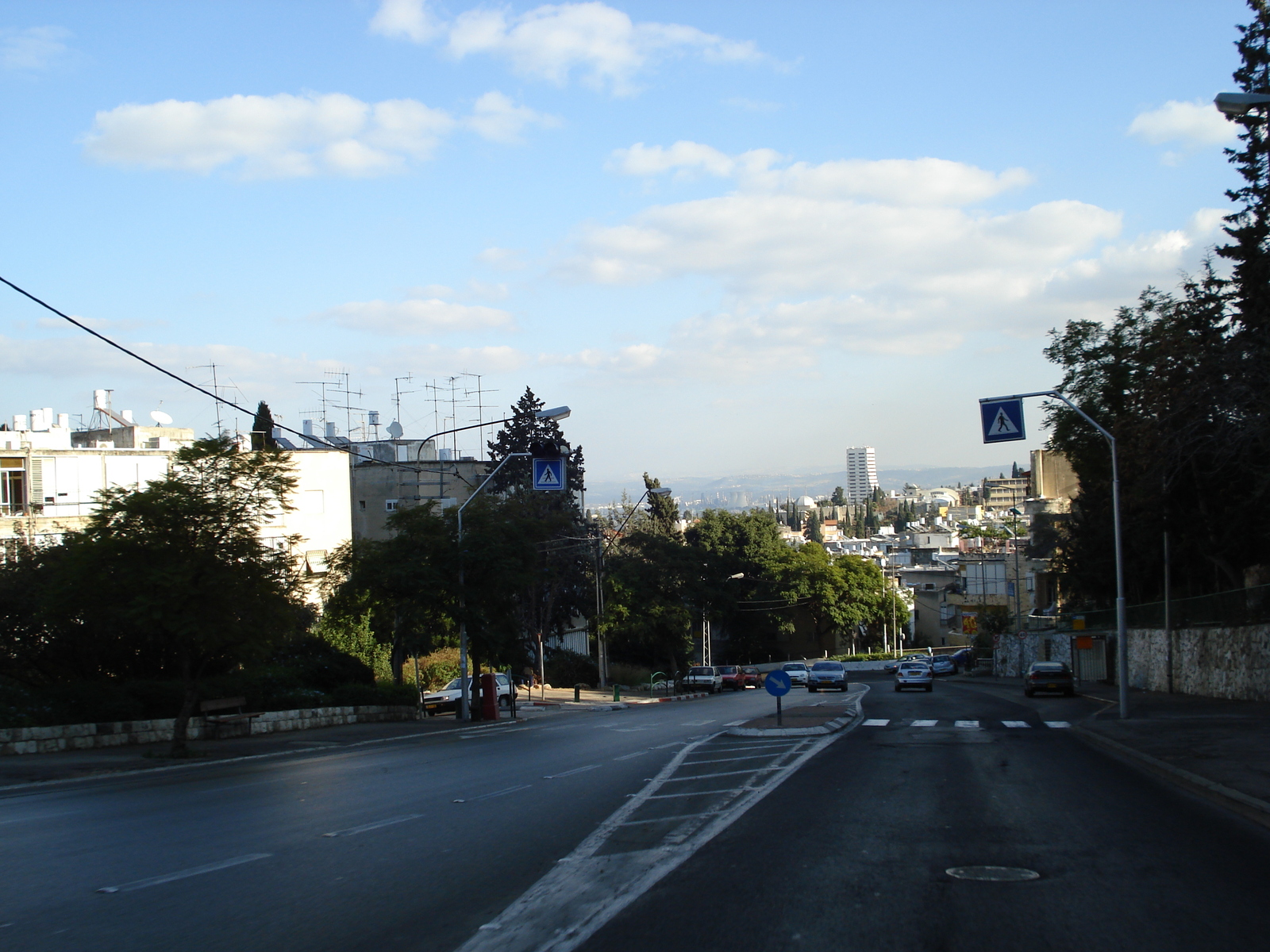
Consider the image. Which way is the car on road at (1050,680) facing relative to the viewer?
away from the camera

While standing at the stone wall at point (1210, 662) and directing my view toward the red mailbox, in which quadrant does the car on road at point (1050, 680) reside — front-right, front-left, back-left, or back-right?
front-right

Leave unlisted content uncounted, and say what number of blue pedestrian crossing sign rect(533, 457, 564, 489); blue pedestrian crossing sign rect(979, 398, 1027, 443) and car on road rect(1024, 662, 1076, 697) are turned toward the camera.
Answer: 2

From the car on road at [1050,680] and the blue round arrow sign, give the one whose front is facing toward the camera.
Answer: the blue round arrow sign

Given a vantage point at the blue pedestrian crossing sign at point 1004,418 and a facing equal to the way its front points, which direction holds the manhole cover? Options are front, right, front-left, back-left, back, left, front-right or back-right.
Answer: front

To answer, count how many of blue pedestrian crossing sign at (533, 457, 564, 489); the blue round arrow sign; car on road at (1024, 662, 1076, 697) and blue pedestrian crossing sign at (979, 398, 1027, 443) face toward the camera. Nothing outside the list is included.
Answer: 3

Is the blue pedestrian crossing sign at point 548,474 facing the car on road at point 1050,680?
no

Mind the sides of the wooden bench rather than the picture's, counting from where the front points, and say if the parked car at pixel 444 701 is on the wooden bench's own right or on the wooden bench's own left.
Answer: on the wooden bench's own left

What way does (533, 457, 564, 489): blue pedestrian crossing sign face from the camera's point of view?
toward the camera

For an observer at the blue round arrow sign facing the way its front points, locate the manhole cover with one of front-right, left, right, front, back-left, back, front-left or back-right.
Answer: front

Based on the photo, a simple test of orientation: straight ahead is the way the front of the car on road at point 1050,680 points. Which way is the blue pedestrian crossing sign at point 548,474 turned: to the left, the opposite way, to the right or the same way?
the opposite way

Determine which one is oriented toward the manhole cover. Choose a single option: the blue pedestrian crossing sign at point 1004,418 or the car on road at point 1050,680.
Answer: the blue pedestrian crossing sign

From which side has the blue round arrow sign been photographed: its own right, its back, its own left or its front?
front

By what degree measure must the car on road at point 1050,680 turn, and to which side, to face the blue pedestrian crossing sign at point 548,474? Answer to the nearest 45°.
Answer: approximately 135° to its left

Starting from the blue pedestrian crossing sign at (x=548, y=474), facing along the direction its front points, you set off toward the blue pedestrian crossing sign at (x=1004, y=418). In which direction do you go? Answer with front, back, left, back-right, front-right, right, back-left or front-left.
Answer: front-left

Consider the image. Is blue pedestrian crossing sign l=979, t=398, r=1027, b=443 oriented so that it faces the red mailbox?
no

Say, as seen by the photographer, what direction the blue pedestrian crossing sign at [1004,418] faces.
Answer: facing the viewer

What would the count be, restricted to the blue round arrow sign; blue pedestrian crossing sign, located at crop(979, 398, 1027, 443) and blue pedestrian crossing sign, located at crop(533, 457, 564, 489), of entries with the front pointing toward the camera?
3

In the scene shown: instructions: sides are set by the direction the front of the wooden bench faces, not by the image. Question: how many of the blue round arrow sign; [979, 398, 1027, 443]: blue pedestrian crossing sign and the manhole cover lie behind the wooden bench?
0

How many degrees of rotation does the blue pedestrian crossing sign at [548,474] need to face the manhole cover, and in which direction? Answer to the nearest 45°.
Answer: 0° — it already faces it
